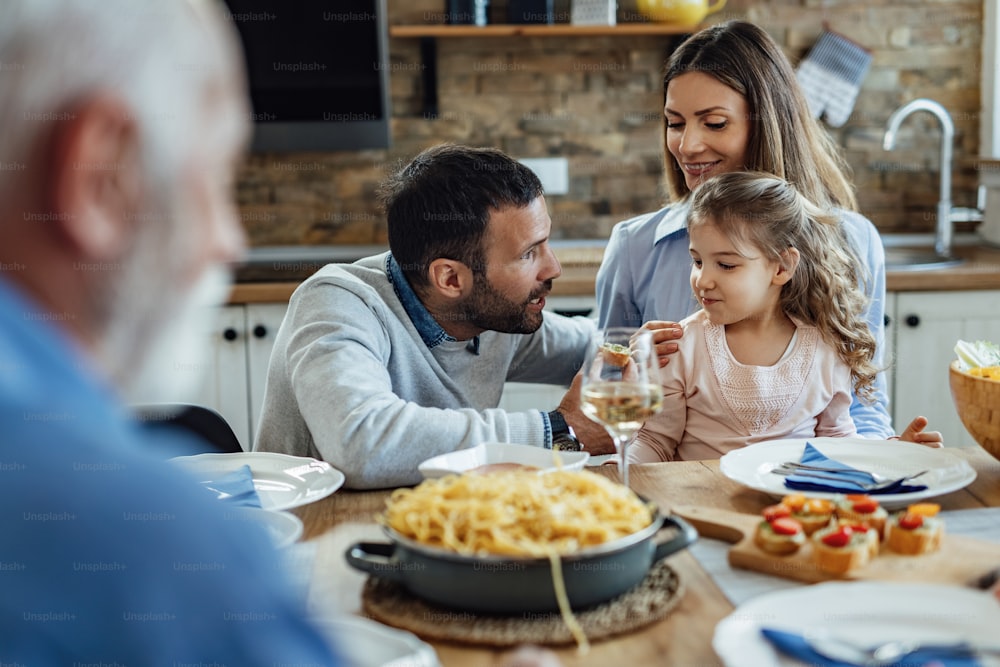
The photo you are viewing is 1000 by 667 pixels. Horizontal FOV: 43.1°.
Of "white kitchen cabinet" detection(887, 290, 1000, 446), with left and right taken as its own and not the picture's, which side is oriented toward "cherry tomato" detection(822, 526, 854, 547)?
front

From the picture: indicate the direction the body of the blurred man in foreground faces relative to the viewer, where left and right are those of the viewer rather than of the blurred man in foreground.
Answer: facing away from the viewer and to the right of the viewer

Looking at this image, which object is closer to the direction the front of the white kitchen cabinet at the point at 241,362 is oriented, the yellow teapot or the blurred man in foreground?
the blurred man in foreground

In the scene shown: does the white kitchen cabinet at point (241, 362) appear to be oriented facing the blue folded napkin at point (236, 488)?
yes

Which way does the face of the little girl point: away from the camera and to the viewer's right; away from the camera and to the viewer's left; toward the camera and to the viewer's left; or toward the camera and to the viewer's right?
toward the camera and to the viewer's left

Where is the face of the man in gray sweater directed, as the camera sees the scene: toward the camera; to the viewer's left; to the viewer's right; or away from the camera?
to the viewer's right

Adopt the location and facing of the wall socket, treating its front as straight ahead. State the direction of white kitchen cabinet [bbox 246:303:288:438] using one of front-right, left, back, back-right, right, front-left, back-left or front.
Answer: front-right
